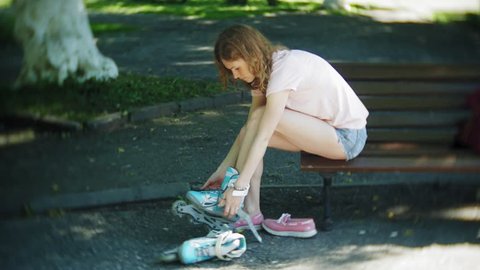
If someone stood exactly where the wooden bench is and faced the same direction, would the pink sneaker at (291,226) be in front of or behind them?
in front

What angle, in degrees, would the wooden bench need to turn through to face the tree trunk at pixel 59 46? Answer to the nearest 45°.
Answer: approximately 135° to its right

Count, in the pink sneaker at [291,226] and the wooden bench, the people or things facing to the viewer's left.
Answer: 1

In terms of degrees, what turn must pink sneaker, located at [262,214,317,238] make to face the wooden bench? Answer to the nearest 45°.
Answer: approximately 135° to its right

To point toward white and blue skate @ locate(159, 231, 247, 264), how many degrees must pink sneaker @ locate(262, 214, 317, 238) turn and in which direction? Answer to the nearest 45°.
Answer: approximately 45° to its left

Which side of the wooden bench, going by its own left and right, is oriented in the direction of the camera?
front

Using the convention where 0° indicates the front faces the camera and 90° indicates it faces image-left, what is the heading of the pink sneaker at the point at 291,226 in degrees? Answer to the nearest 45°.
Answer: approximately 90°
